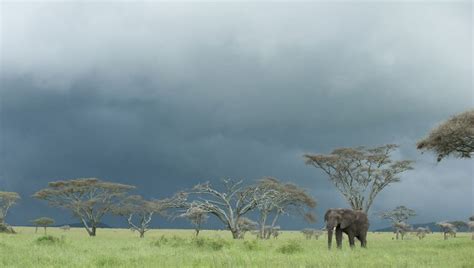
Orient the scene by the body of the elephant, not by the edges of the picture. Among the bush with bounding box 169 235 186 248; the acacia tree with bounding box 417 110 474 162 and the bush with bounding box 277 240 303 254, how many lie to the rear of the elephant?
1

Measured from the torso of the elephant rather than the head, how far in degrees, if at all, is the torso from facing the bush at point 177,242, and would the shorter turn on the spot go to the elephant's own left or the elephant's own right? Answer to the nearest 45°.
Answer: approximately 45° to the elephant's own right

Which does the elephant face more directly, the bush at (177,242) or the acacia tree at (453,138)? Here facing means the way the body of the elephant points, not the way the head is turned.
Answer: the bush

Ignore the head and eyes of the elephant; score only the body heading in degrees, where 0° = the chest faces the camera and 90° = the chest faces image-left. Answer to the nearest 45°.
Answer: approximately 45°

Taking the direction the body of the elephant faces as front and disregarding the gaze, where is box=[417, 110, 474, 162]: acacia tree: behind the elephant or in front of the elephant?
behind

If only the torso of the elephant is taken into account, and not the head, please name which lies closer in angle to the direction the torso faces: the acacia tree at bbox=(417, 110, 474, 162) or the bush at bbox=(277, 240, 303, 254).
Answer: the bush

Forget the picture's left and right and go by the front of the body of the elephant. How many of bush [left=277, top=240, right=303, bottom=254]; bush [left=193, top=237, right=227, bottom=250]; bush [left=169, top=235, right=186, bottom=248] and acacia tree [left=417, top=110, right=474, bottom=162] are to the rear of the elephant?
1

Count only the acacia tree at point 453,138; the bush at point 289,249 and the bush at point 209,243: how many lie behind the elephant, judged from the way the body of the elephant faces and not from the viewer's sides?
1

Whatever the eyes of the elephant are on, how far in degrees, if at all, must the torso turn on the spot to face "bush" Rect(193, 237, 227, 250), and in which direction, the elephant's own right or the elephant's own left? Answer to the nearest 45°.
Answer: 0° — it already faces it

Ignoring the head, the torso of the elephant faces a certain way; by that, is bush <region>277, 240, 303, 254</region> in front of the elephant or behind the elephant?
in front
